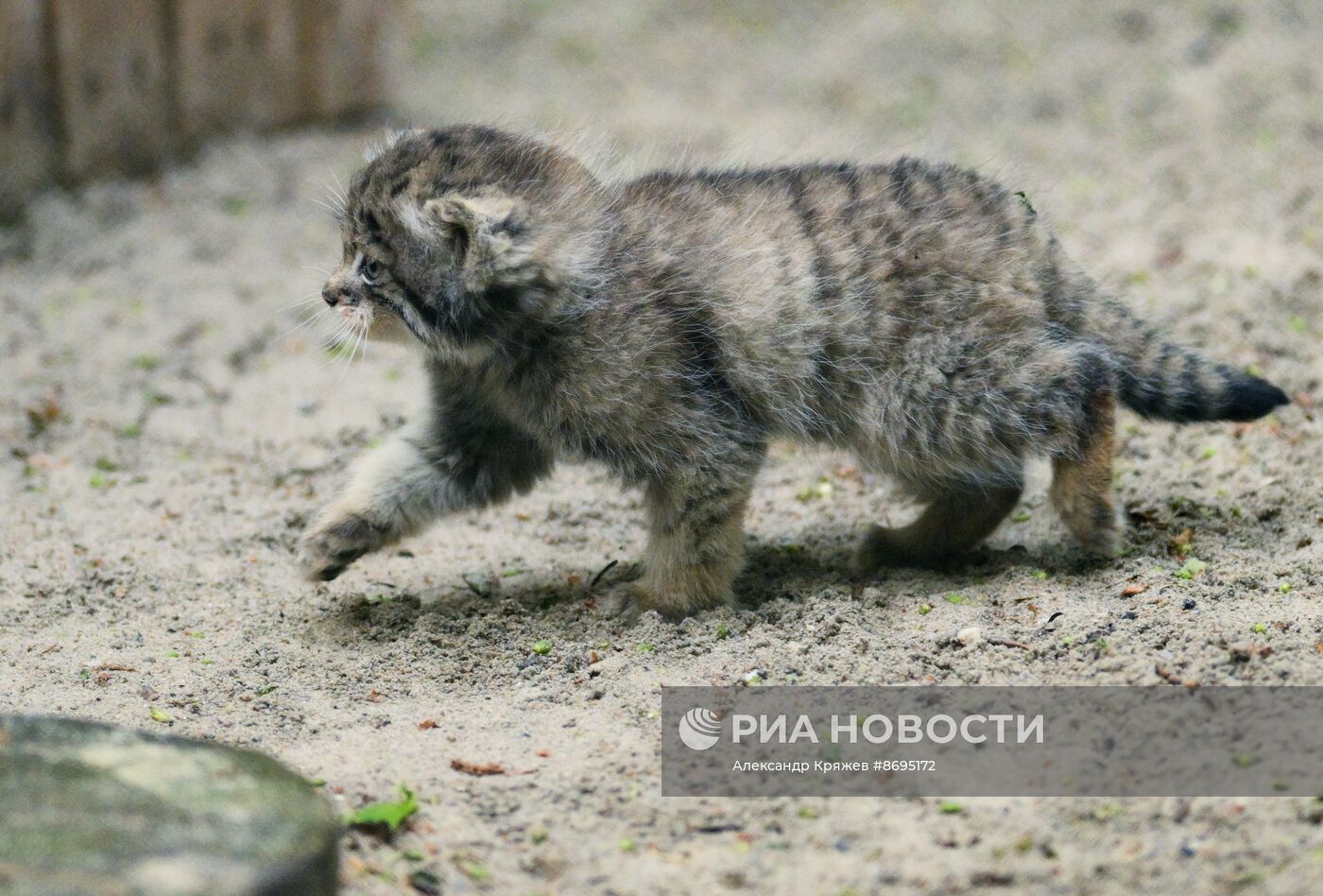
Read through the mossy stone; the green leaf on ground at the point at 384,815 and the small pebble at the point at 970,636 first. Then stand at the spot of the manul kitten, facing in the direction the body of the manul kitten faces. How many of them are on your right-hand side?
0

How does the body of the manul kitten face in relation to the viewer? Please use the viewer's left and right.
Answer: facing to the left of the viewer

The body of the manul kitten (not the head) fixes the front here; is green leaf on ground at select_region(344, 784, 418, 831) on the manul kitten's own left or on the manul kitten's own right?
on the manul kitten's own left

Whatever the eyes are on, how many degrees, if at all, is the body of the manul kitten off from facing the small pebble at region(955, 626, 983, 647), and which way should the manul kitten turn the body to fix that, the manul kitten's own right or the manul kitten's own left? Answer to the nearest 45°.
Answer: approximately 135° to the manul kitten's own left

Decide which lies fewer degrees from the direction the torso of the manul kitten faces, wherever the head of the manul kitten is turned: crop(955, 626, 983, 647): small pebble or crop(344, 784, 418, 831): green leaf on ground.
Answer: the green leaf on ground

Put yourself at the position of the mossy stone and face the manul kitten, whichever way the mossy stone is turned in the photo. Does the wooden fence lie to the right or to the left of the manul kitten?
left

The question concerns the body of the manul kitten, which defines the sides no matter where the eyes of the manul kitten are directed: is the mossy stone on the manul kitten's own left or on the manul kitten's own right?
on the manul kitten's own left
